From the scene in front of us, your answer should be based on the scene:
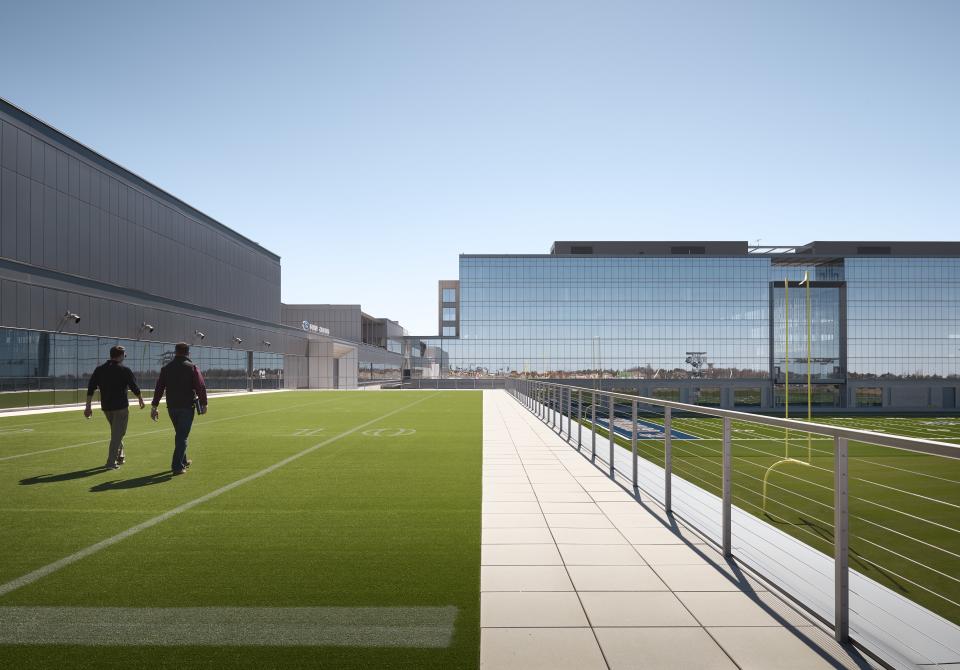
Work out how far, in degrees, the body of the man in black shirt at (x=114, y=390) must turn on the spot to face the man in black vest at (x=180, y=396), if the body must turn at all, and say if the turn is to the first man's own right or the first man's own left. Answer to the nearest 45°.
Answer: approximately 135° to the first man's own right

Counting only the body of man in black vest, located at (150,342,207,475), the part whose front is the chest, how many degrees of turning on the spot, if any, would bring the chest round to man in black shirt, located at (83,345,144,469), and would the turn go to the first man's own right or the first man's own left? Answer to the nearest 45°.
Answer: approximately 45° to the first man's own left

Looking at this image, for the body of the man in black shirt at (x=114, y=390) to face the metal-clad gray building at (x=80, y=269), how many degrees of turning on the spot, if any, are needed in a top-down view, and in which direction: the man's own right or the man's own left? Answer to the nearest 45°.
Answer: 0° — they already face it

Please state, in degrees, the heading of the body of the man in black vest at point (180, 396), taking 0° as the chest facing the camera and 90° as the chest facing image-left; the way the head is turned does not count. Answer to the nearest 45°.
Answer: approximately 180°

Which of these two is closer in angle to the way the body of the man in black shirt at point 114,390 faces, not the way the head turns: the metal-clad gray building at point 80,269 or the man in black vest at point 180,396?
the metal-clad gray building

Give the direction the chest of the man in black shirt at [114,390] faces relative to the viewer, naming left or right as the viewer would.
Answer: facing away from the viewer

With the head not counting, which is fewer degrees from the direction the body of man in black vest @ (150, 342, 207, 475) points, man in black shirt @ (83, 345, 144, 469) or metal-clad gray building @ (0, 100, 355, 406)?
the metal-clad gray building

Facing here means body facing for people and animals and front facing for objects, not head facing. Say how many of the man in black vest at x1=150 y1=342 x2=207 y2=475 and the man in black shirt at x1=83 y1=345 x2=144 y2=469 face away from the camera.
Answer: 2
